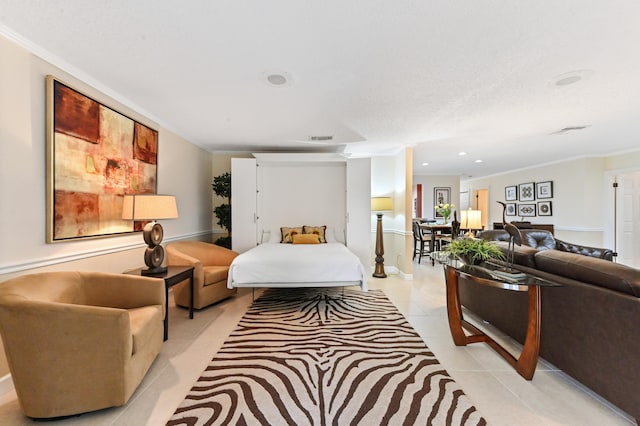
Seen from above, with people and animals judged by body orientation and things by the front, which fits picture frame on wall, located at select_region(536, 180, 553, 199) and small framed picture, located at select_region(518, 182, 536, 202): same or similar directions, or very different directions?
same or similar directions

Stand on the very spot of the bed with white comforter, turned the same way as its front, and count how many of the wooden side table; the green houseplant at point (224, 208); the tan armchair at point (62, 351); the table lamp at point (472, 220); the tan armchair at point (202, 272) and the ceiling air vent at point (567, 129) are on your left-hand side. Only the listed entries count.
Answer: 2

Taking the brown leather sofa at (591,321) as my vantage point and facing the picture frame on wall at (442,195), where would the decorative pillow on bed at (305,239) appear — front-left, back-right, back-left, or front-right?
front-left

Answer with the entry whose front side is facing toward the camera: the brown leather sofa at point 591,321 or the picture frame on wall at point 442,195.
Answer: the picture frame on wall

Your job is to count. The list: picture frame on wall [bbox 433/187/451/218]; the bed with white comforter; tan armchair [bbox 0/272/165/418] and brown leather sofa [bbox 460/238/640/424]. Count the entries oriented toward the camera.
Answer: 2

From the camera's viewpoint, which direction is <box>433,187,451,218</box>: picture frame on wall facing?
toward the camera

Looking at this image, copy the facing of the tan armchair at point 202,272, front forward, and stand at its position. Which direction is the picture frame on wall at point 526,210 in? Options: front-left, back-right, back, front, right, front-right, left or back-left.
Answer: front-left

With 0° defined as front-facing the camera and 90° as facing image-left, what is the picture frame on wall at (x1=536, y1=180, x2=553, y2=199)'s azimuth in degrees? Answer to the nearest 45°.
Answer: approximately 45°

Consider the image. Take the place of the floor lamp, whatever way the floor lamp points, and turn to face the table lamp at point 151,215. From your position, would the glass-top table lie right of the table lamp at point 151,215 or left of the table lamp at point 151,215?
left

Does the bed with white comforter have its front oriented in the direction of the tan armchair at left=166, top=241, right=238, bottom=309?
no

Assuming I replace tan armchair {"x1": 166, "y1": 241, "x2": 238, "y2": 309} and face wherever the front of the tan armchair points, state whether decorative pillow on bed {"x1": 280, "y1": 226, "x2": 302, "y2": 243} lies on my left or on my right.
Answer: on my left

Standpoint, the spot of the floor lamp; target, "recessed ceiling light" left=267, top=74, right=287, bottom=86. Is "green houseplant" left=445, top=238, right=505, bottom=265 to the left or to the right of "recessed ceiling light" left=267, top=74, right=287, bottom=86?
left

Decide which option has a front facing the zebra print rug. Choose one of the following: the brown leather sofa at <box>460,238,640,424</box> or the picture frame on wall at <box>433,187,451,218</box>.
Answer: the picture frame on wall

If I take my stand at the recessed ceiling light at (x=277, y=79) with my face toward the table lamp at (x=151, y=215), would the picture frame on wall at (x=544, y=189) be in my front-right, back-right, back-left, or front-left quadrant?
back-right

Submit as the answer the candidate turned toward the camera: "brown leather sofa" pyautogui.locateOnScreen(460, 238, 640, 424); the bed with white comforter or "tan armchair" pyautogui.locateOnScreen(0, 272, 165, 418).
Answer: the bed with white comforter

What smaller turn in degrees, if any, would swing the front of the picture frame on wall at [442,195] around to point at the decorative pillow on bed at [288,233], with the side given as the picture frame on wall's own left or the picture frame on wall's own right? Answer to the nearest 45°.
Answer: approximately 45° to the picture frame on wall's own right
